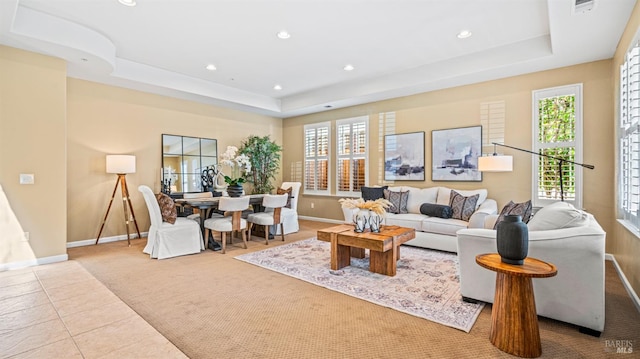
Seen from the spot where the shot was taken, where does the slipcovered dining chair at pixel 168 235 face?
facing to the right of the viewer

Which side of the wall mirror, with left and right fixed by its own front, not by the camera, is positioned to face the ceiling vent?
front

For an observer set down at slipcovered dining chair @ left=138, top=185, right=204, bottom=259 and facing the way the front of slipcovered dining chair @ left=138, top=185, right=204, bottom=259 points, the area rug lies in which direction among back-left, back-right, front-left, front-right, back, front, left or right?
front-right

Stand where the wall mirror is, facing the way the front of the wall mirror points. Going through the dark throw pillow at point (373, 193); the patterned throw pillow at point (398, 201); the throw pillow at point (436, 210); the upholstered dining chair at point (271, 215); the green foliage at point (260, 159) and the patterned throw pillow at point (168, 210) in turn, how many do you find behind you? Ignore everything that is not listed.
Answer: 0

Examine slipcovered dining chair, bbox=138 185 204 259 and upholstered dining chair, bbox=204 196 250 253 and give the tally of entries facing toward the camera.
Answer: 0

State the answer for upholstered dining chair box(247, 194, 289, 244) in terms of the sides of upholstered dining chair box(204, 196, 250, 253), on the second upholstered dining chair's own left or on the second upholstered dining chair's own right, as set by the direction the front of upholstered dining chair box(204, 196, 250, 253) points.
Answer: on the second upholstered dining chair's own right

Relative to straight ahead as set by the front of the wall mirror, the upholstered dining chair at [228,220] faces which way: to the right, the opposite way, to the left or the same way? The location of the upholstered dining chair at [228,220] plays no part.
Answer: the opposite way

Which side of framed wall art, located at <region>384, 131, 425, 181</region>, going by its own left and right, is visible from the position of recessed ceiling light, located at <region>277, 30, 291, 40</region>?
front

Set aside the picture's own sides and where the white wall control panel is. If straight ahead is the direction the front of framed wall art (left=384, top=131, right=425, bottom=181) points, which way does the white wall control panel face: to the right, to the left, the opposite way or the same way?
to the left

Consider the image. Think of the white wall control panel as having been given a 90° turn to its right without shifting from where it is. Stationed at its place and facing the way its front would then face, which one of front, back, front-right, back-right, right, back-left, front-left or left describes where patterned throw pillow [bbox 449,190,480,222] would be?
back-left

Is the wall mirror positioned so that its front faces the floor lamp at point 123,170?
no

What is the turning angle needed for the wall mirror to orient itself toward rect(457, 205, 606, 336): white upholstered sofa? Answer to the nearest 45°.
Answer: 0° — it already faces it

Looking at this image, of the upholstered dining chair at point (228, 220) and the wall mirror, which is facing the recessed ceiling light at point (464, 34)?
the wall mirror
